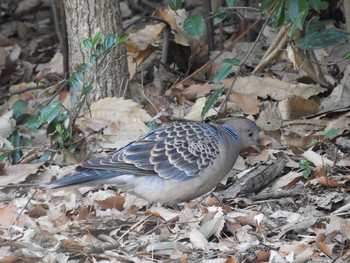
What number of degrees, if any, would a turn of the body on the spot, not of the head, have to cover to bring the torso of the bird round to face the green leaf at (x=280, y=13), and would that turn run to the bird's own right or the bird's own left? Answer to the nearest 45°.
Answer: approximately 45° to the bird's own left

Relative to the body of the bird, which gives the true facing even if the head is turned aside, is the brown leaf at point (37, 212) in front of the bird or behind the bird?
behind

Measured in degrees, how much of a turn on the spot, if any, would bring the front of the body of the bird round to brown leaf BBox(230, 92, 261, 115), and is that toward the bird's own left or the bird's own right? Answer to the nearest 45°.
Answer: approximately 45° to the bird's own left

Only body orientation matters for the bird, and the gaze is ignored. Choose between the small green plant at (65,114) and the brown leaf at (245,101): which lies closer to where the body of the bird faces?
the brown leaf

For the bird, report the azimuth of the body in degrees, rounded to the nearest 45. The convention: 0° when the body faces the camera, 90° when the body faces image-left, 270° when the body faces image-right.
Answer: approximately 270°

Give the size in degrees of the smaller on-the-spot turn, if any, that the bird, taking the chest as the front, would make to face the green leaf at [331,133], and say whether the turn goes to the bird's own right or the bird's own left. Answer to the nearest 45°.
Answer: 0° — it already faces it

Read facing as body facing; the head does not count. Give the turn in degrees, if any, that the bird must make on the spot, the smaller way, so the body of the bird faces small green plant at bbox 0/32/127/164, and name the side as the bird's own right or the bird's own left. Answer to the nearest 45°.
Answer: approximately 135° to the bird's own left

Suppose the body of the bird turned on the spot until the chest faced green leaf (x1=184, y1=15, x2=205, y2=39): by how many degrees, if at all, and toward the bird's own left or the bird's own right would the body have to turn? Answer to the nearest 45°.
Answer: approximately 90° to the bird's own left

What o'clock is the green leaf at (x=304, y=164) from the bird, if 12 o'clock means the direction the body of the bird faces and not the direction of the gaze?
The green leaf is roughly at 12 o'clock from the bird.

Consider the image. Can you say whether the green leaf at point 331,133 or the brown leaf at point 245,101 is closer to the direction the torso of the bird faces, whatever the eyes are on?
the green leaf

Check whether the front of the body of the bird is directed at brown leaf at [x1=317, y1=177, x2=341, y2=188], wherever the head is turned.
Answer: yes

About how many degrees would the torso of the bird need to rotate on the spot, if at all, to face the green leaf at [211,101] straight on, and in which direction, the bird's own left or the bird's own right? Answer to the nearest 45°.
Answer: approximately 45° to the bird's own left
